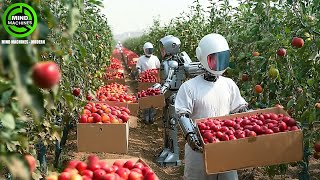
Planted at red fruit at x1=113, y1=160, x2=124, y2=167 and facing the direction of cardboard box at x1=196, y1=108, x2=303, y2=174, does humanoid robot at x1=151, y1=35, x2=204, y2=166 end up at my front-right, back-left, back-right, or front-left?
front-left

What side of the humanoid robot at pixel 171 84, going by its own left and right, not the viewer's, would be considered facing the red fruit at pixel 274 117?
left

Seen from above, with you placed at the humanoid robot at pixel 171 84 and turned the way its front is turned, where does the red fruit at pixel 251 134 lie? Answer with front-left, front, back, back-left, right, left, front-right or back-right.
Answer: left

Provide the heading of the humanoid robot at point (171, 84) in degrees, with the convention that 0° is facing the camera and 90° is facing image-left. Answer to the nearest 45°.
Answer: approximately 90°

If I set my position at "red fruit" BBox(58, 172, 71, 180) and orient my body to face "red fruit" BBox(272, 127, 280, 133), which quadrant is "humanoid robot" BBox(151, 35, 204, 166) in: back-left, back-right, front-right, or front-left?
front-left

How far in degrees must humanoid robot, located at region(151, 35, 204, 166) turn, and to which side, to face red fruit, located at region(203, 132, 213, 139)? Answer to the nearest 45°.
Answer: approximately 90° to its left

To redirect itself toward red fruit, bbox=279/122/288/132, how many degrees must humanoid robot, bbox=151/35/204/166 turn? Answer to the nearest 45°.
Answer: approximately 90° to its left

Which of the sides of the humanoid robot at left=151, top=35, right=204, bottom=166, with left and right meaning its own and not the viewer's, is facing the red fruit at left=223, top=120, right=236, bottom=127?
left
